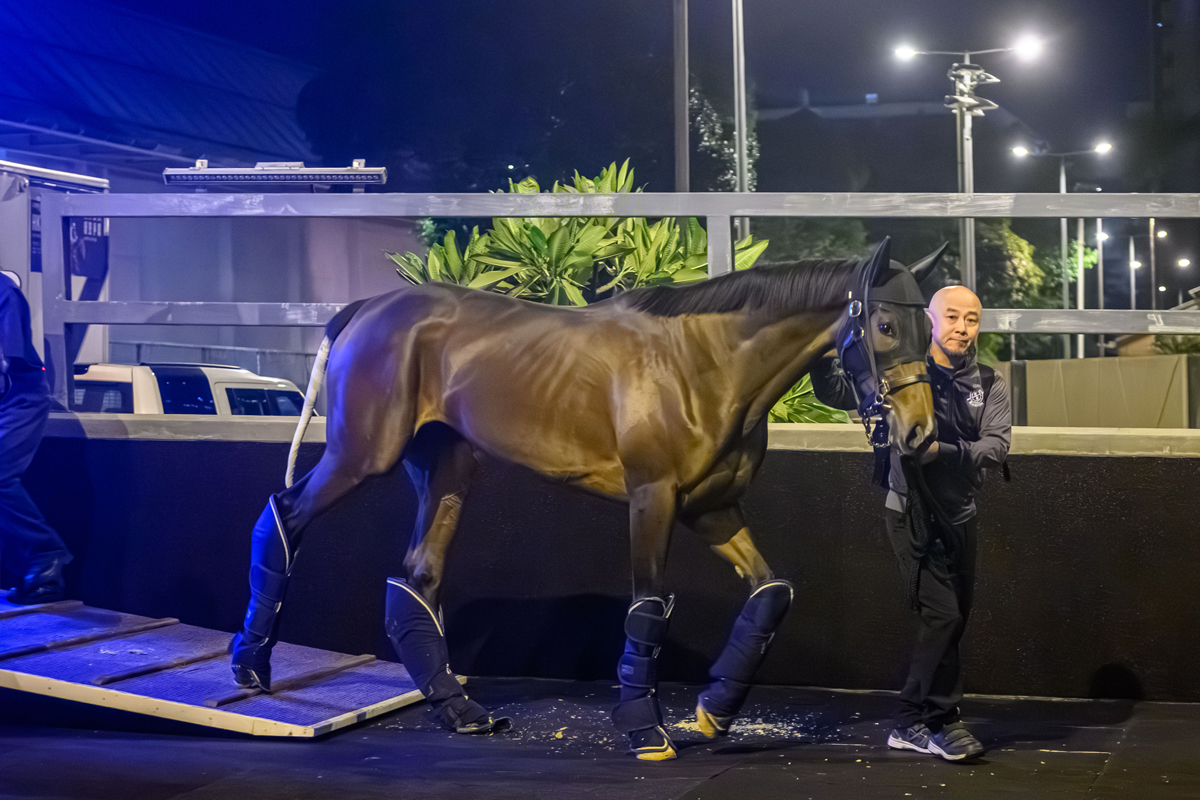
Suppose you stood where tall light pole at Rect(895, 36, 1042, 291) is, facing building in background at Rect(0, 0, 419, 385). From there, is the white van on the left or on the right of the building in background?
left

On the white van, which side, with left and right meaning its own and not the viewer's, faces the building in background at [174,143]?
left

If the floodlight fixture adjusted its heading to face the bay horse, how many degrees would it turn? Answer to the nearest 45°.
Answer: approximately 45° to its left

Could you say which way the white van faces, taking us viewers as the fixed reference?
facing to the right of the viewer

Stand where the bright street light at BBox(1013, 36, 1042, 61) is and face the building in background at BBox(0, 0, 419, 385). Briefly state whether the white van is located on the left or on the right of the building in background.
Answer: left

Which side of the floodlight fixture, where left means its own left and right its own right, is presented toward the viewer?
front

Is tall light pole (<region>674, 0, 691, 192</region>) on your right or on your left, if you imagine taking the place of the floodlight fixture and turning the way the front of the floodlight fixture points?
on your left

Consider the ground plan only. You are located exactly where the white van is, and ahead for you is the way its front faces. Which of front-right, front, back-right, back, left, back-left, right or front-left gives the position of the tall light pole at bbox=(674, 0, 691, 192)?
front-right

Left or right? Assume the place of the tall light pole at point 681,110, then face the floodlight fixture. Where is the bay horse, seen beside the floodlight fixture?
left

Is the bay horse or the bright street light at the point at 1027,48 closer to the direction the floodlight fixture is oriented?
the bay horse
